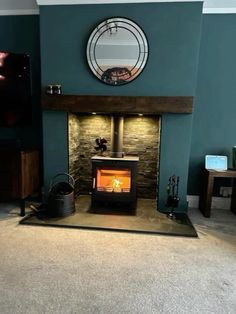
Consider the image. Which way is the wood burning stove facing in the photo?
toward the camera

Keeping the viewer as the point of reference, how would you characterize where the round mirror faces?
facing the viewer

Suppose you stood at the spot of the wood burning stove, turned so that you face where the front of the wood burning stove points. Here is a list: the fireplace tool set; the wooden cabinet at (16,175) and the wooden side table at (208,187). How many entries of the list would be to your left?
2

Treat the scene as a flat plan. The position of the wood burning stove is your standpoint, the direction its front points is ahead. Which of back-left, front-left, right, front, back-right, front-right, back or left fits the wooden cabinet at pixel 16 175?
right

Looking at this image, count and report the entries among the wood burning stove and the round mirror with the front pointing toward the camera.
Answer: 2

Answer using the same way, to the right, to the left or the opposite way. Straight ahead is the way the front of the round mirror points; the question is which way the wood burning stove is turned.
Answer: the same way

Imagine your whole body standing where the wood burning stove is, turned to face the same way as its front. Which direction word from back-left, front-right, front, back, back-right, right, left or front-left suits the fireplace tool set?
left
